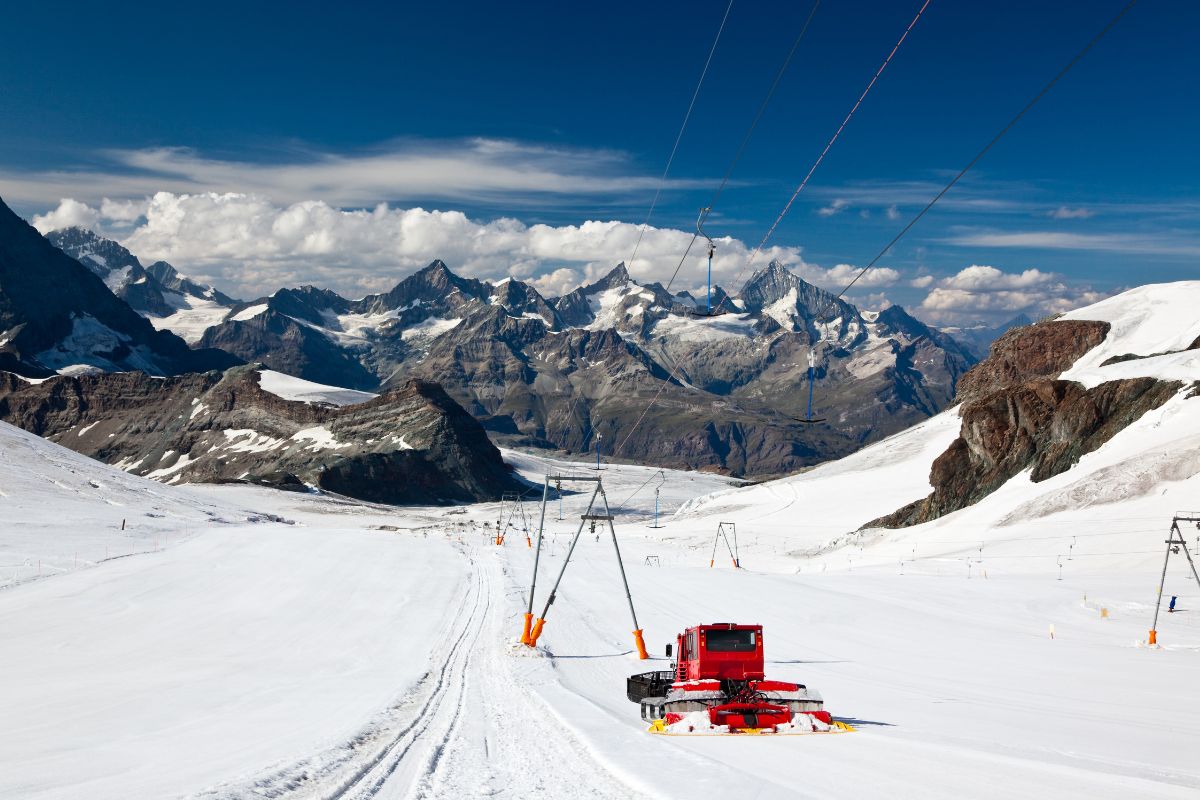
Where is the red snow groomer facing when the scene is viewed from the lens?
facing away from the viewer and to the left of the viewer
